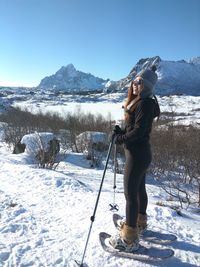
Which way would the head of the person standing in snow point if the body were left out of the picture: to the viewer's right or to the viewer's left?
to the viewer's left

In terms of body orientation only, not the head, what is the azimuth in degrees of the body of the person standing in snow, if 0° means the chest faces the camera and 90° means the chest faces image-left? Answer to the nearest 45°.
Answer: approximately 90°
